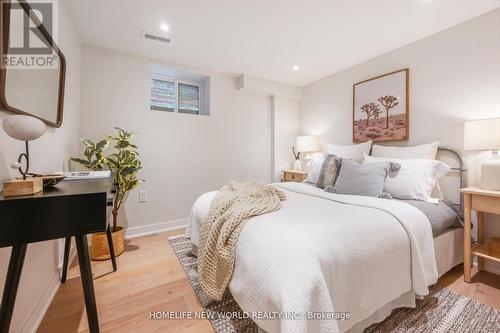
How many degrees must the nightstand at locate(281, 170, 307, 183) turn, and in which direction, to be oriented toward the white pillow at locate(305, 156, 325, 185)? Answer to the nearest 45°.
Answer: approximately 45° to its left

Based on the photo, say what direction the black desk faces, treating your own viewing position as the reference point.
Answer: facing to the right of the viewer

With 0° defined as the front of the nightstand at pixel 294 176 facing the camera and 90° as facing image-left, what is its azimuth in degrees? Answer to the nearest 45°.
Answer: approximately 45°

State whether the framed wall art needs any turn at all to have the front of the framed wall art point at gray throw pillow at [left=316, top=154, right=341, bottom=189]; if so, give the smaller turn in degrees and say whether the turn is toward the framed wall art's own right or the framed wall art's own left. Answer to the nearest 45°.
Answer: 0° — it already faces it

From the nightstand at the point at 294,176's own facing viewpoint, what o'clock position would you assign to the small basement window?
The small basement window is roughly at 1 o'clock from the nightstand.

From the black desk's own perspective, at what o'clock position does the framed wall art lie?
The framed wall art is roughly at 12 o'clock from the black desk.

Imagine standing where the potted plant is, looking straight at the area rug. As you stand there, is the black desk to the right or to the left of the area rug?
right

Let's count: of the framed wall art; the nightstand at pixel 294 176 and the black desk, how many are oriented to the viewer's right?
1

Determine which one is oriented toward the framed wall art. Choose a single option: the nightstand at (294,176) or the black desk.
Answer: the black desk

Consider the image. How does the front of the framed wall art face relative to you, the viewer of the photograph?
facing the viewer and to the left of the viewer

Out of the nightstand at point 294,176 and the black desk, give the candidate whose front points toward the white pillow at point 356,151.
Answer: the black desk

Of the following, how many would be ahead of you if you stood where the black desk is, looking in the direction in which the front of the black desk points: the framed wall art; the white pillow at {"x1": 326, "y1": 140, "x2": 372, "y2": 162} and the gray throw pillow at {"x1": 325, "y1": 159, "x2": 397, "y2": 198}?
3

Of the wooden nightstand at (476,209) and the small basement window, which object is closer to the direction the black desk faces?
the wooden nightstand

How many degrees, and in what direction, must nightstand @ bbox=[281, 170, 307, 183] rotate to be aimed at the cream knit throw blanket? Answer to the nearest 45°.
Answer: approximately 45° to its left
